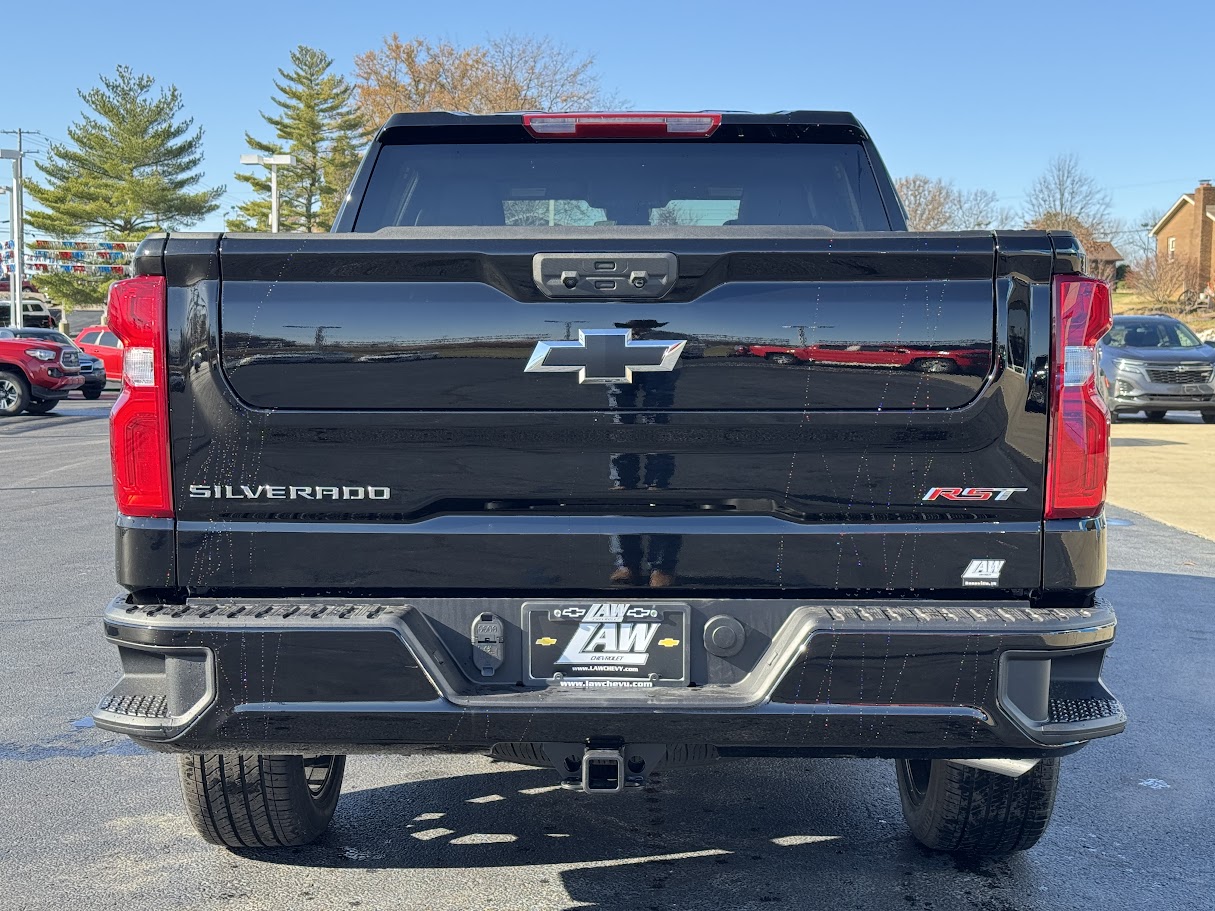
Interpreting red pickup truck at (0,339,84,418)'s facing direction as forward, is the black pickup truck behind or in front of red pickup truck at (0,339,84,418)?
in front

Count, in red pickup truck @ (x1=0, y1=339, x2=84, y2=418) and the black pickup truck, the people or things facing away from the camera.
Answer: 1

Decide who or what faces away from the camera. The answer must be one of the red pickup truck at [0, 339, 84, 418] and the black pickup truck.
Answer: the black pickup truck

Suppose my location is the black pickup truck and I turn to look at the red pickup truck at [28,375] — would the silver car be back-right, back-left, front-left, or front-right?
front-right

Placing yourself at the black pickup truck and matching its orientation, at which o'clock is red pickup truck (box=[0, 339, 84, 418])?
The red pickup truck is roughly at 11 o'clock from the black pickup truck.

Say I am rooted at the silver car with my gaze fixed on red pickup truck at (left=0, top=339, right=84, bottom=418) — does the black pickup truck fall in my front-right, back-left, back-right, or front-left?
front-left

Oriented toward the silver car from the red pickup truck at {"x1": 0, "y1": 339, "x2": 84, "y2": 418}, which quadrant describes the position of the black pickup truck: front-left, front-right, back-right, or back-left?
front-right

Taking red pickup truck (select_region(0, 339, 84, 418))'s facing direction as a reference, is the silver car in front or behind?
in front

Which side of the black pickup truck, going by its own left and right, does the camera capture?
back

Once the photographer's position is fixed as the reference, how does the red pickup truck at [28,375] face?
facing the viewer and to the right of the viewer
